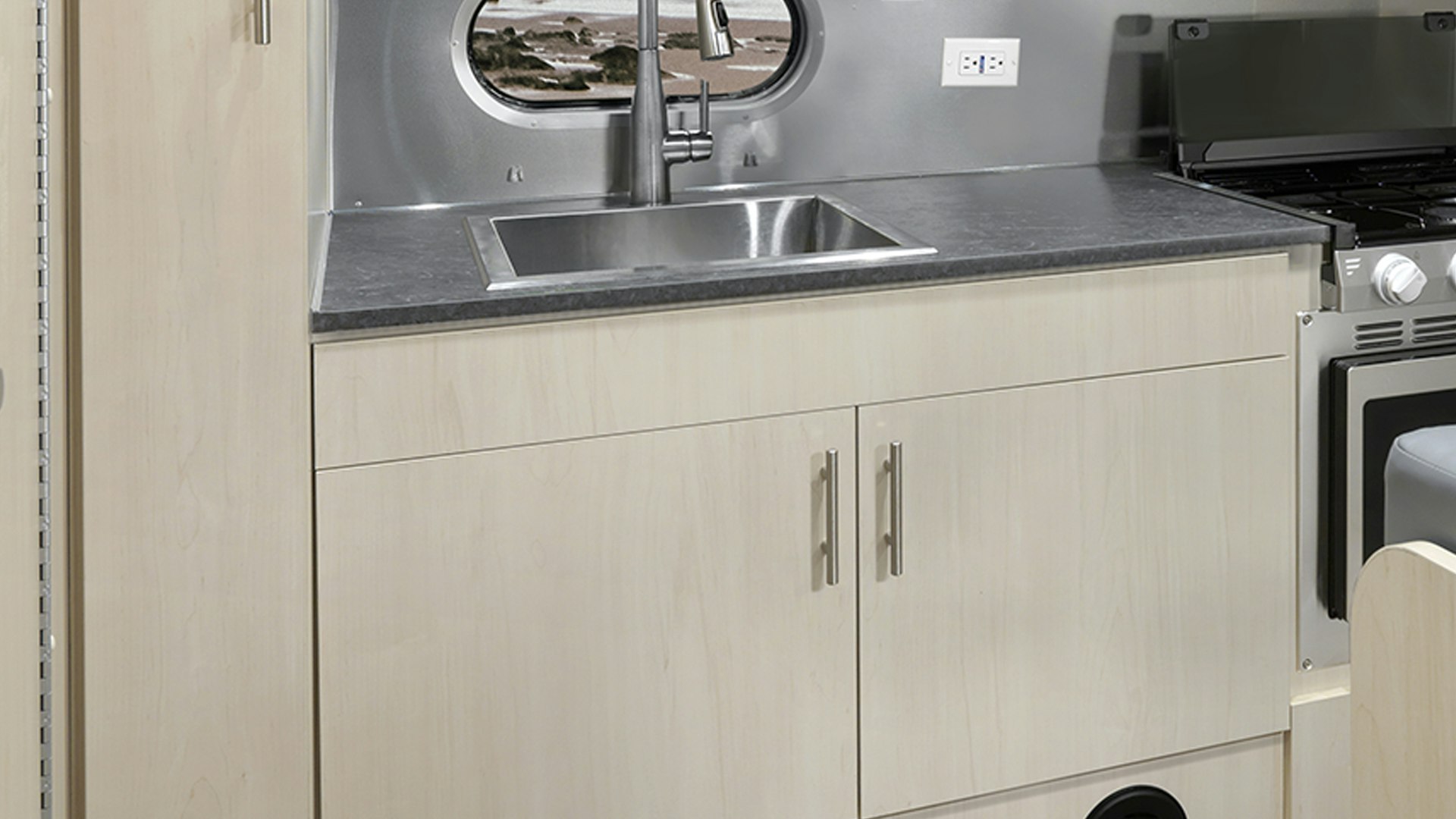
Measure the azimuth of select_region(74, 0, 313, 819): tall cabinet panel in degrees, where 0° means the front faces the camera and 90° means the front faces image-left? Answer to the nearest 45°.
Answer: approximately 0°

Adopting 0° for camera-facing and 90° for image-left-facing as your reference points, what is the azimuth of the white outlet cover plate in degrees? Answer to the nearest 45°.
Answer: approximately 0°

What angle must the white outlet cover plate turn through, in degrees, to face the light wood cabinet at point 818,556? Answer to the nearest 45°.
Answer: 0° — it already faces it
